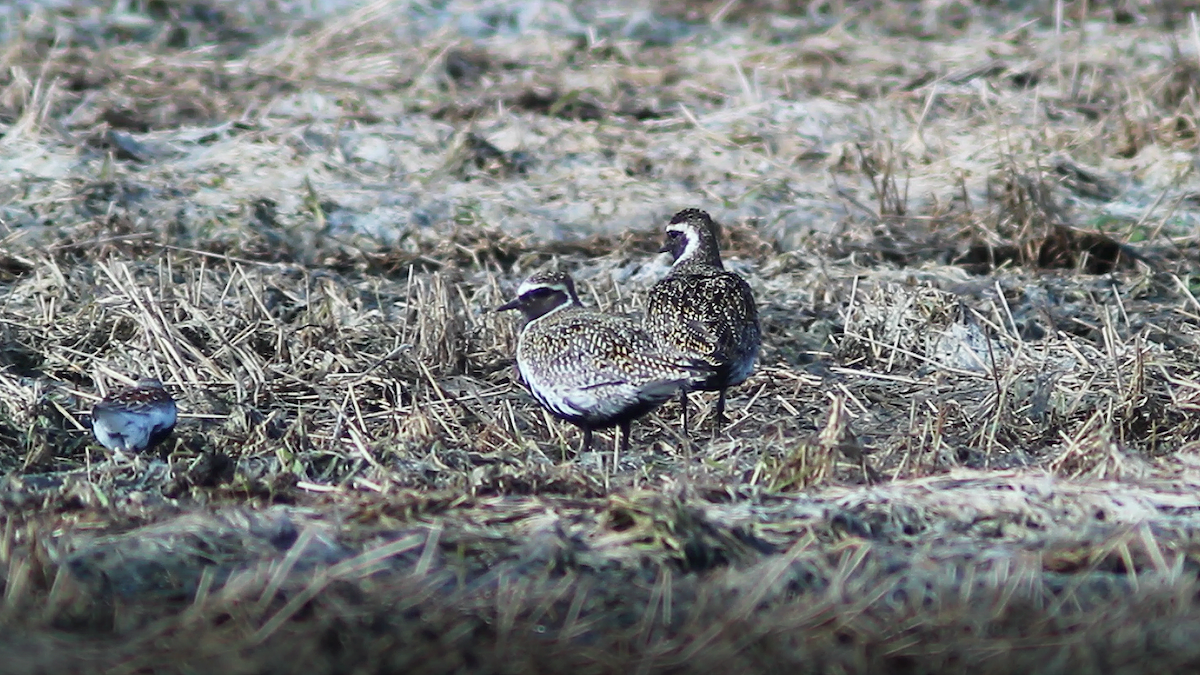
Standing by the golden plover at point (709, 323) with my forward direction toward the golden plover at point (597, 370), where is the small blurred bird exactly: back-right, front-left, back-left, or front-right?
front-right

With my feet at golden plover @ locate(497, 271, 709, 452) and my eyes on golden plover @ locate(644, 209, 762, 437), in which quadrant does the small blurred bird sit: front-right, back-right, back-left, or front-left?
back-left

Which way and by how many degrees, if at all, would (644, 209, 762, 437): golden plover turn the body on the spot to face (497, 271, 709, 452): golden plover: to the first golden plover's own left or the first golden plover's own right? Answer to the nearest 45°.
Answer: approximately 90° to the first golden plover's own left

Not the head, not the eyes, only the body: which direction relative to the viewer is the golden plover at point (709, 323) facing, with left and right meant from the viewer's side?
facing away from the viewer and to the left of the viewer

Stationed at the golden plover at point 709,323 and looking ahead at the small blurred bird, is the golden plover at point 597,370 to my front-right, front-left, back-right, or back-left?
front-left

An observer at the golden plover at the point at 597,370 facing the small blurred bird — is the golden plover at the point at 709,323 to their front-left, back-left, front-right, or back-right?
back-right
